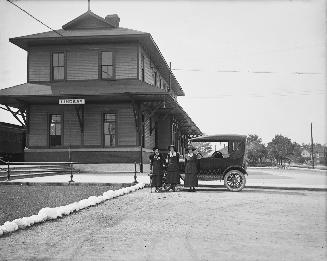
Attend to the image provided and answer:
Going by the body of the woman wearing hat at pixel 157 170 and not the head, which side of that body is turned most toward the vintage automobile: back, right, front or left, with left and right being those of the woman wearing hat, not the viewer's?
left

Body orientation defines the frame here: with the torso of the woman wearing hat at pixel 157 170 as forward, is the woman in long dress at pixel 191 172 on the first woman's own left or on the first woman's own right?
on the first woman's own left

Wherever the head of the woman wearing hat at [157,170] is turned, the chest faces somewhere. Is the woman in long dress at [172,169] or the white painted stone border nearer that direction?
the white painted stone border

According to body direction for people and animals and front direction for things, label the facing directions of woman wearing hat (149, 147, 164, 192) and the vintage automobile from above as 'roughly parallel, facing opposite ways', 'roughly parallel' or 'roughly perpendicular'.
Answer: roughly perpendicular
